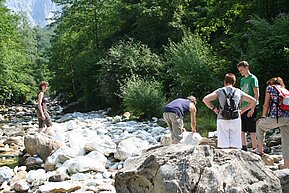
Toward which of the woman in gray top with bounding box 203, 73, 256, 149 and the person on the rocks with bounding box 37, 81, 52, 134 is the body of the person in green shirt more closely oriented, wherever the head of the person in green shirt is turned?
the woman in gray top

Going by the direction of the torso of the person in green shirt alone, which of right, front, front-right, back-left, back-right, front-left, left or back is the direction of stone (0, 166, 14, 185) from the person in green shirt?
front-right

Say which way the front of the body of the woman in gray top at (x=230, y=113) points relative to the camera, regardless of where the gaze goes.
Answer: away from the camera

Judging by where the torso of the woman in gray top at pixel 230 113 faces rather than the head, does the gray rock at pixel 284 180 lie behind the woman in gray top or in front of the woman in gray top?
behind

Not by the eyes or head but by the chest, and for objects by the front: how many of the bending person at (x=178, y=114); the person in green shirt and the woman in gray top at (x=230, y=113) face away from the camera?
1

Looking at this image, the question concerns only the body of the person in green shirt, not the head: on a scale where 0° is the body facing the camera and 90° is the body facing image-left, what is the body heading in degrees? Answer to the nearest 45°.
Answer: approximately 45°

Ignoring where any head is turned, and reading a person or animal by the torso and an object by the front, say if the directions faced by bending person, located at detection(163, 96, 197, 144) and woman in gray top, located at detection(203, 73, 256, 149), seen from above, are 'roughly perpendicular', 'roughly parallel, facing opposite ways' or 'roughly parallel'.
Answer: roughly perpendicular

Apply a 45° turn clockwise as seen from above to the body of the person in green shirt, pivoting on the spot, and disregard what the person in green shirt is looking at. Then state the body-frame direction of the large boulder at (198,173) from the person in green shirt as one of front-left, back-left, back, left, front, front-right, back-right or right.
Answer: left
